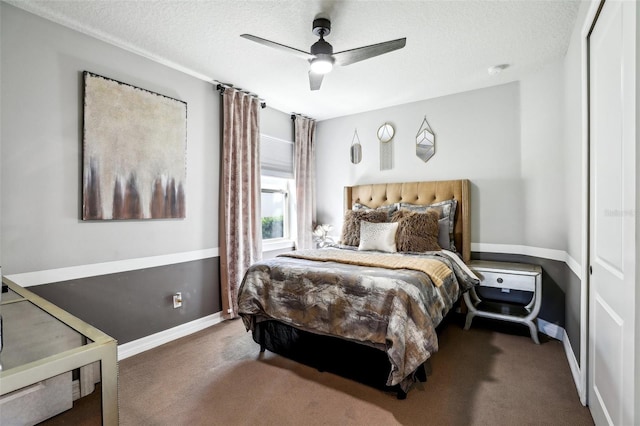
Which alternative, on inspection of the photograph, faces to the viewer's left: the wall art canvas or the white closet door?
the white closet door

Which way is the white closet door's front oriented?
to the viewer's left

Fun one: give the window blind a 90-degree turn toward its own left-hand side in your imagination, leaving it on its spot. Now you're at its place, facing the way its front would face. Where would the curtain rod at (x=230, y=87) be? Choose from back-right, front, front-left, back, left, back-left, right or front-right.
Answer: back

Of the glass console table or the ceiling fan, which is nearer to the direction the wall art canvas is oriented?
the ceiling fan

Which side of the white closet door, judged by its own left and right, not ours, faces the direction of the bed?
front

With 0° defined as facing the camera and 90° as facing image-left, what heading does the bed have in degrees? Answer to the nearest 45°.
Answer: approximately 45°

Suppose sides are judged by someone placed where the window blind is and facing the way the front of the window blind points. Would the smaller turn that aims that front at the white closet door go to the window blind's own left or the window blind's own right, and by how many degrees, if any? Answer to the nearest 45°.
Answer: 0° — it already faces it

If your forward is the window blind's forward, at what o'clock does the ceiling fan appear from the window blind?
The ceiling fan is roughly at 1 o'clock from the window blind.

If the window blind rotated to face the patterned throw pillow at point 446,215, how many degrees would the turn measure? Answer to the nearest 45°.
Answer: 0° — it already faces it

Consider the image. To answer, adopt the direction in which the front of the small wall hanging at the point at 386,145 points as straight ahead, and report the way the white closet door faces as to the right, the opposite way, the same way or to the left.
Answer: to the right

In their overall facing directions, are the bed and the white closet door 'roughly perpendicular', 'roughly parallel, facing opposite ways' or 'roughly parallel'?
roughly perpendicular

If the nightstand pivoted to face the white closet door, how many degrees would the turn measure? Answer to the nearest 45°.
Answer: approximately 45° to its left

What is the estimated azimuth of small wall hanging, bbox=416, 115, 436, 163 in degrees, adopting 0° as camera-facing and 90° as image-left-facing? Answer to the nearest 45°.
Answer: approximately 45°

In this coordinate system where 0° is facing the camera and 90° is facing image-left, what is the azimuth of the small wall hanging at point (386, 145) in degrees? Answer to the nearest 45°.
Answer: approximately 45°
